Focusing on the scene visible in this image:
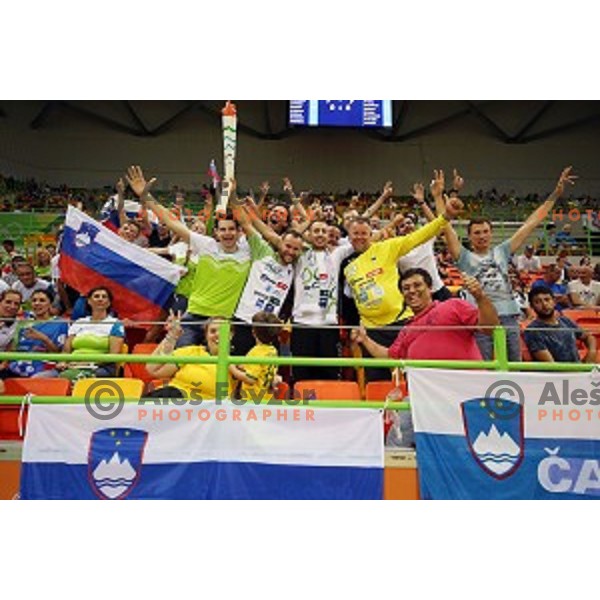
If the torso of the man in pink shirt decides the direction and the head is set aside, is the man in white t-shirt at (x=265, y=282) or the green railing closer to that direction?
the green railing

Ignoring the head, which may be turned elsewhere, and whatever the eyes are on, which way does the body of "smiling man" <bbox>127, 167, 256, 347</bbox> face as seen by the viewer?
toward the camera

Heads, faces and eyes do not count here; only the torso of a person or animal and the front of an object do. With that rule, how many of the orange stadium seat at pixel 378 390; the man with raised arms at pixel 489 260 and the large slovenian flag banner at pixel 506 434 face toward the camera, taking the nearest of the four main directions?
3

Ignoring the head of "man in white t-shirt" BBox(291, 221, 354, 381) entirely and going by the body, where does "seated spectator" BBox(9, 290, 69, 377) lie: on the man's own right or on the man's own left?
on the man's own right

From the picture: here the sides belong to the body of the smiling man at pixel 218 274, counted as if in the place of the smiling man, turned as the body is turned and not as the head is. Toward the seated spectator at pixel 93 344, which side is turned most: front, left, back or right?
right

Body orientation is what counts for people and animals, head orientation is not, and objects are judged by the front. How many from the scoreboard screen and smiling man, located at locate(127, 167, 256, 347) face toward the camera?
2

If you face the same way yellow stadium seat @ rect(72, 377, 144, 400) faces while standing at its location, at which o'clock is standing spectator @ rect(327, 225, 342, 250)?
The standing spectator is roughly at 8 o'clock from the yellow stadium seat.

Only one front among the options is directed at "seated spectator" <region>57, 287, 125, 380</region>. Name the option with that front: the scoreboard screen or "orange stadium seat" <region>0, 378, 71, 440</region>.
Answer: the scoreboard screen

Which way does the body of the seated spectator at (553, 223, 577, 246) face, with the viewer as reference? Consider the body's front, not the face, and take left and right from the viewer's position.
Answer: facing the viewer and to the left of the viewer

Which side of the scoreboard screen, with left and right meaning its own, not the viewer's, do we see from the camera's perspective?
front

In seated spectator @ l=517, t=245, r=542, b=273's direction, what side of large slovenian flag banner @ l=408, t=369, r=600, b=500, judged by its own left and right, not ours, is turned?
back

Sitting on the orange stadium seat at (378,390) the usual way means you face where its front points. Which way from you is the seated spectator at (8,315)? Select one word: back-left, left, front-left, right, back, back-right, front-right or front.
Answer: right

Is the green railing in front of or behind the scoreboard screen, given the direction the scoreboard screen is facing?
in front

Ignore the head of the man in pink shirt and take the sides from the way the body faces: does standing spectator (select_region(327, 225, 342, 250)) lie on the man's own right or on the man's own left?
on the man's own right

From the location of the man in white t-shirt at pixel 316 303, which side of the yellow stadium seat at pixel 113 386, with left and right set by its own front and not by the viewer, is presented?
left
